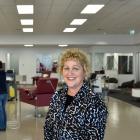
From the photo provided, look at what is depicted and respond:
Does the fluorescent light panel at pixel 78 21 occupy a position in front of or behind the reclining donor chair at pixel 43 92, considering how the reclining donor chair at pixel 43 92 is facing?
behind

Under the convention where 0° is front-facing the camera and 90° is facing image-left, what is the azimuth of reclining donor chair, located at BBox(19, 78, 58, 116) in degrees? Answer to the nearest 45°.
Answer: approximately 45°
